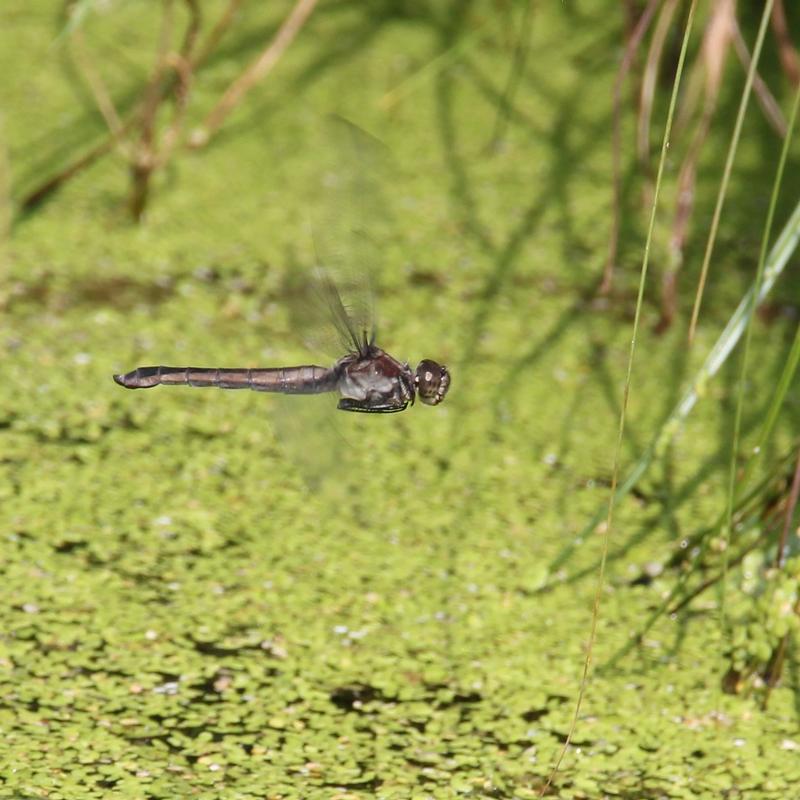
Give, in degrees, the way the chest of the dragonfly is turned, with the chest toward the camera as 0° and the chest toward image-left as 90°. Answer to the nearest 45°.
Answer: approximately 270°
